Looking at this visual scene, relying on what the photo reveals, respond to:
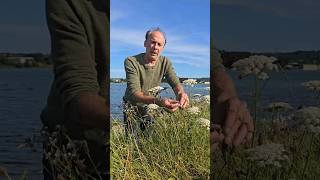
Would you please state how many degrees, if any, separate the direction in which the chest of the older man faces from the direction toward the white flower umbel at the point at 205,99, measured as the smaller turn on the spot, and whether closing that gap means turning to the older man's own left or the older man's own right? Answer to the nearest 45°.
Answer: approximately 45° to the older man's own left

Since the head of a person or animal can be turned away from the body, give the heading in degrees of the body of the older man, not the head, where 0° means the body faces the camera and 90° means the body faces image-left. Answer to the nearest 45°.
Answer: approximately 315°

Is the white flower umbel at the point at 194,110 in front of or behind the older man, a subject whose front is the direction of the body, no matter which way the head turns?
in front

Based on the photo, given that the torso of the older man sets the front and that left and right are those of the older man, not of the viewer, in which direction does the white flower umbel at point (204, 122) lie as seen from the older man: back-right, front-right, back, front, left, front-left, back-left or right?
front-left
